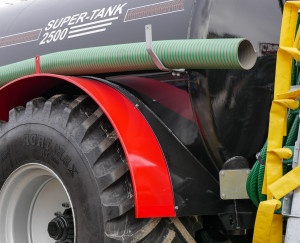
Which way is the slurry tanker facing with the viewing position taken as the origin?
facing away from the viewer and to the left of the viewer
